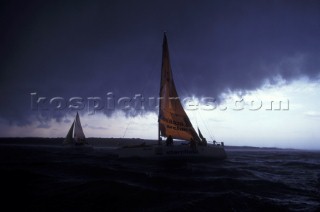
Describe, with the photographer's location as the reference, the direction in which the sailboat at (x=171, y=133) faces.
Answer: facing to the left of the viewer
